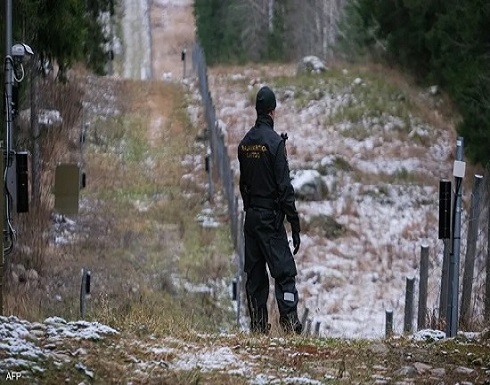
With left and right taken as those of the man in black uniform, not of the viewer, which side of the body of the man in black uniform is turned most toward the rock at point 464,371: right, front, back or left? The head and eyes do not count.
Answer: right

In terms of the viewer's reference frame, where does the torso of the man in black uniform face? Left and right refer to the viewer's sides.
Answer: facing away from the viewer and to the right of the viewer

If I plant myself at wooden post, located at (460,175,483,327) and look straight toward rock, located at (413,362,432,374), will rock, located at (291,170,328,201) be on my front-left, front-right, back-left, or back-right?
back-right

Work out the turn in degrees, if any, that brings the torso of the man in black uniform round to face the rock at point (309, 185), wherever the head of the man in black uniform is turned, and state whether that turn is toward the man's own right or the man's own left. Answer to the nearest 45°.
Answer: approximately 45° to the man's own left

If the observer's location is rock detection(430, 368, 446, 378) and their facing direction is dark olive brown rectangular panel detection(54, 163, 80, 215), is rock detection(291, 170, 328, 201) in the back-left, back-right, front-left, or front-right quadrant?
front-right

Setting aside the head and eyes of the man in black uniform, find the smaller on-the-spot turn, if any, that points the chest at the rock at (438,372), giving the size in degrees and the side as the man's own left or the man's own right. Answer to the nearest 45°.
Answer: approximately 90° to the man's own right

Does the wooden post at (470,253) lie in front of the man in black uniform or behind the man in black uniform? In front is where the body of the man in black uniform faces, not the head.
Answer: in front

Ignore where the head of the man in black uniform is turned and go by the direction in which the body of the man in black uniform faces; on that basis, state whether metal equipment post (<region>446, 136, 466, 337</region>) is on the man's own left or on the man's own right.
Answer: on the man's own right

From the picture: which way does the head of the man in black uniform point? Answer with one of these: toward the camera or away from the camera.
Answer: away from the camera

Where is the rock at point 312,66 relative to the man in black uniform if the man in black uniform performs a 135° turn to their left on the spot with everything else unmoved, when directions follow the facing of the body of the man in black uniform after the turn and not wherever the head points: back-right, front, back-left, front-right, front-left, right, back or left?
right
